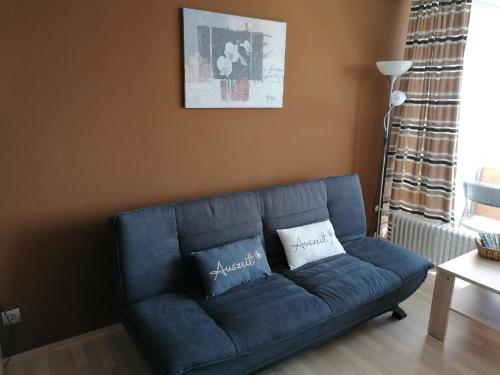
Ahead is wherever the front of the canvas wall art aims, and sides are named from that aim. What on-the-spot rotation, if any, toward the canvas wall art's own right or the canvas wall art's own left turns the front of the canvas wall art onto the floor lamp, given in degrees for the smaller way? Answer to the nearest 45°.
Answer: approximately 45° to the canvas wall art's own left

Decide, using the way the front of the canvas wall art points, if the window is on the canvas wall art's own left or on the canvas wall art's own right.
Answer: on the canvas wall art's own left

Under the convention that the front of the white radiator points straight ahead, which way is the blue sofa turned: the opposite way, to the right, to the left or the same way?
to the left

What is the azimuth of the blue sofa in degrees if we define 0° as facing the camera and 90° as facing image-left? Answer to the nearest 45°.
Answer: approximately 315°

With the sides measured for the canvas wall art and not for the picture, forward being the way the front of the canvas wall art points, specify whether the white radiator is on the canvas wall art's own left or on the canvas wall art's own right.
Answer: on the canvas wall art's own left

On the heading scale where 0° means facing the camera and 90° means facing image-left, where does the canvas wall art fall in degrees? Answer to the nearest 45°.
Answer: approximately 315°

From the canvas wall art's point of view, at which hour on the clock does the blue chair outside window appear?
The blue chair outside window is roughly at 10 o'clock from the canvas wall art.

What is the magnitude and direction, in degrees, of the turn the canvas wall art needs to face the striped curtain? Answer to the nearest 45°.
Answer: approximately 45° to its left
